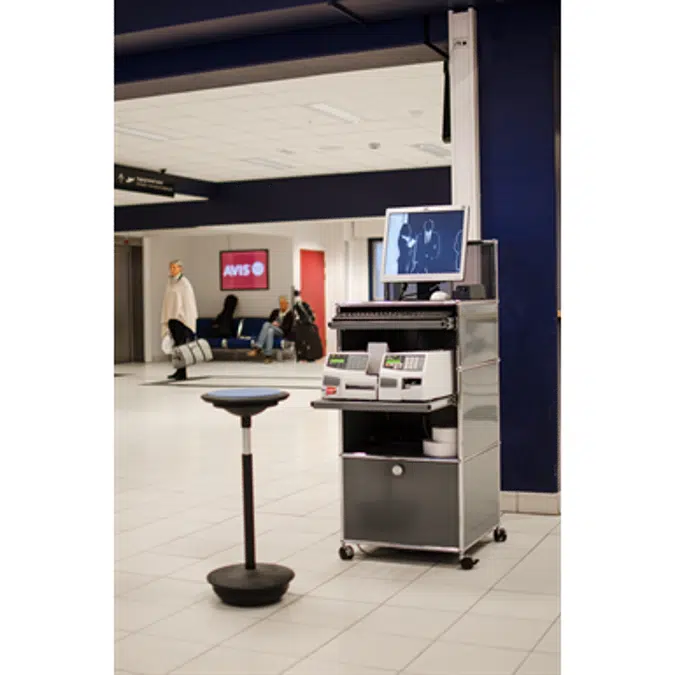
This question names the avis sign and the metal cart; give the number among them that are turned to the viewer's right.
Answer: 0

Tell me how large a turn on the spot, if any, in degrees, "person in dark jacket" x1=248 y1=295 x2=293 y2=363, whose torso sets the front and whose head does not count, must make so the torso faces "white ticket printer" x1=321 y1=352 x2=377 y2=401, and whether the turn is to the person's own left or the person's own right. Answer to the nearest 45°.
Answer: approximately 45° to the person's own left

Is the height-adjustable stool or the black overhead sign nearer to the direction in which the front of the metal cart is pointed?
the height-adjustable stool

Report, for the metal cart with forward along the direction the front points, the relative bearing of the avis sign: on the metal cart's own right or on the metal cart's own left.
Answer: on the metal cart's own right

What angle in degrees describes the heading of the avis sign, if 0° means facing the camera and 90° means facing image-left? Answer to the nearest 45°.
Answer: approximately 0°

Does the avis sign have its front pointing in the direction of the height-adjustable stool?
yes

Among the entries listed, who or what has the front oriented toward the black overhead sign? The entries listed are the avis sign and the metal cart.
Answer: the avis sign

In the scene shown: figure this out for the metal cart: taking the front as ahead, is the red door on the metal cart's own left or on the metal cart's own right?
on the metal cart's own right

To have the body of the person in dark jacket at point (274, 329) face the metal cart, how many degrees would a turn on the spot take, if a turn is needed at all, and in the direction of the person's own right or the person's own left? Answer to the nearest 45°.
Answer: approximately 45° to the person's own left

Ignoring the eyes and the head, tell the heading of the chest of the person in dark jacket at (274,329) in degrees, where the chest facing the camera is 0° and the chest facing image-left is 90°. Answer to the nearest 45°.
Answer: approximately 45°
